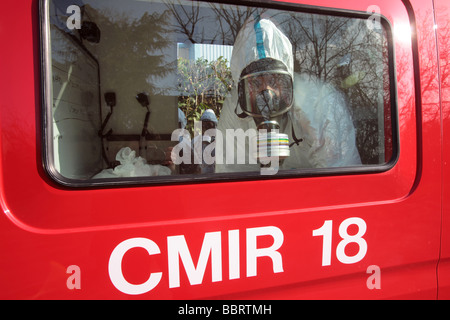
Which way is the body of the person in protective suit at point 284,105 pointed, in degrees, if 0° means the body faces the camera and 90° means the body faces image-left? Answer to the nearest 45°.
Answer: approximately 0°
